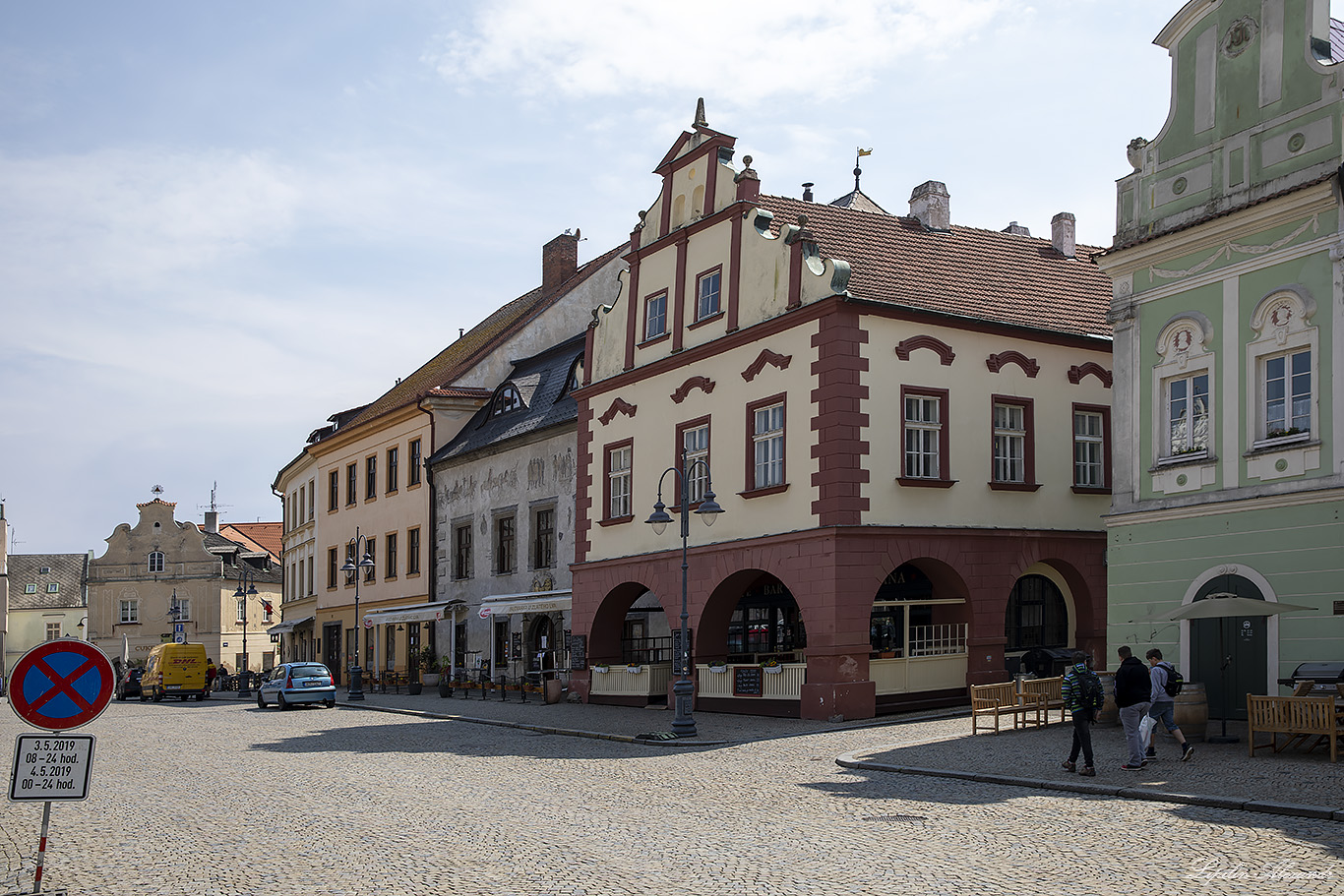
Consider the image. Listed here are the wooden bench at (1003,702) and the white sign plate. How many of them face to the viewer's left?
0

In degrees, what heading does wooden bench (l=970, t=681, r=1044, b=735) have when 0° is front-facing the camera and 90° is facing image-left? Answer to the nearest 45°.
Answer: approximately 315°

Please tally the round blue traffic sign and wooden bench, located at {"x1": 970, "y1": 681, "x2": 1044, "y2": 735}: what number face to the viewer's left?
0

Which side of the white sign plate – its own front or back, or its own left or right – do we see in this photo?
front

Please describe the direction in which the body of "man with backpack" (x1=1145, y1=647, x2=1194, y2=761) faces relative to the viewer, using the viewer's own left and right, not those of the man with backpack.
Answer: facing to the left of the viewer

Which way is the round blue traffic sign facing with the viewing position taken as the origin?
facing the viewer

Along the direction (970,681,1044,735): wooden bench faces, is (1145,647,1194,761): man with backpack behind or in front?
in front
